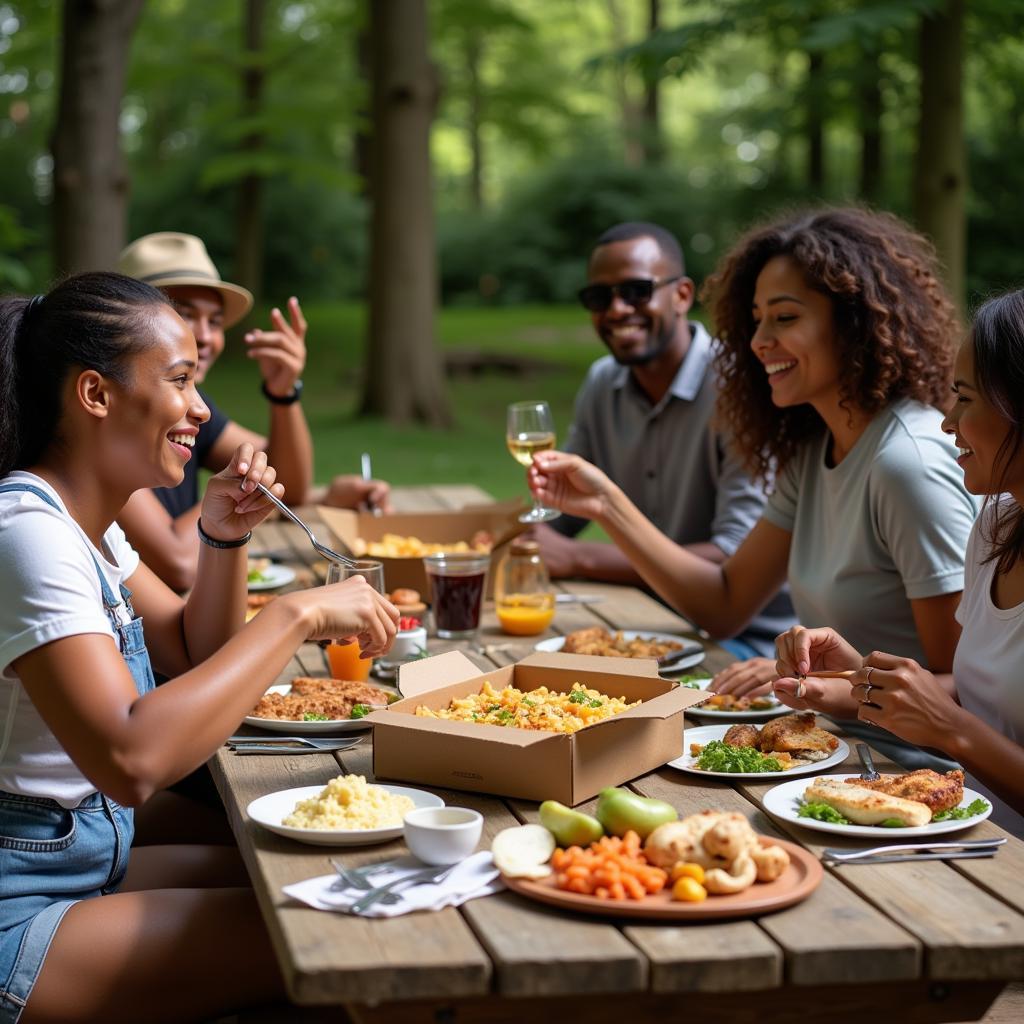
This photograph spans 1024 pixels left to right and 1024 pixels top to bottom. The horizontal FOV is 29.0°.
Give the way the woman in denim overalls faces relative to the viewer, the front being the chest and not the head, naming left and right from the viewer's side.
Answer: facing to the right of the viewer

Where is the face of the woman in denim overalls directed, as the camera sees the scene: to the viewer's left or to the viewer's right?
to the viewer's right

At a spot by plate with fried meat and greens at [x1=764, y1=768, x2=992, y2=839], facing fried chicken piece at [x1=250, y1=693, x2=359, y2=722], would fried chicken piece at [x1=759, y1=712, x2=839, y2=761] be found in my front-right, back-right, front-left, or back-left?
front-right

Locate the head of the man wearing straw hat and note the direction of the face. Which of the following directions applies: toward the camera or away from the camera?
toward the camera

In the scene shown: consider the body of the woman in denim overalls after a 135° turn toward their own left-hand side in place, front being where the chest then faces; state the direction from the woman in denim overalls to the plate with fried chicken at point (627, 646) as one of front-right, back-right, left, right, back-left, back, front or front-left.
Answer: right

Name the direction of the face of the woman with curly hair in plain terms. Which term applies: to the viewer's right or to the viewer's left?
to the viewer's left

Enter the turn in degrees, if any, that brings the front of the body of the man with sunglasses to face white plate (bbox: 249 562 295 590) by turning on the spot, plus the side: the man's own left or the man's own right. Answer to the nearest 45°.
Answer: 0° — they already face it

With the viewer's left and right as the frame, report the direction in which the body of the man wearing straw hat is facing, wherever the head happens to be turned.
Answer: facing the viewer and to the right of the viewer

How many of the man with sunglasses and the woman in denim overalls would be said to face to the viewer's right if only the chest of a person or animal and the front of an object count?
1

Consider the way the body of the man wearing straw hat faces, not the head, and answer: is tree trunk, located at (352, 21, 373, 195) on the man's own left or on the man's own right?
on the man's own left

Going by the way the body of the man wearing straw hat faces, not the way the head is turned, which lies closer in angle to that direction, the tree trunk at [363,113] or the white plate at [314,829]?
the white plate

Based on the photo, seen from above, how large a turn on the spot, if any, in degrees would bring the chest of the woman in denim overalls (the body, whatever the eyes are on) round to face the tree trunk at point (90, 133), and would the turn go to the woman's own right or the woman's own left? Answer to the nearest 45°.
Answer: approximately 90° to the woman's own left

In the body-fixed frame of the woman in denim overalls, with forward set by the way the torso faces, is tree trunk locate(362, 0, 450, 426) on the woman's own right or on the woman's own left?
on the woman's own left

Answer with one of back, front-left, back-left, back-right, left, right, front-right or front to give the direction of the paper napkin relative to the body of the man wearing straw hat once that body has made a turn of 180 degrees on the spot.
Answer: back-left

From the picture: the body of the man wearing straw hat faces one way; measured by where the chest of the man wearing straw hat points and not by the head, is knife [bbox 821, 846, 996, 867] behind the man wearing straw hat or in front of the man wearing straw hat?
in front

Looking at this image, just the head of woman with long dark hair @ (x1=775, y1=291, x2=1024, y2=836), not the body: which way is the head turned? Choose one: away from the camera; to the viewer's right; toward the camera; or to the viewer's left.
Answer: to the viewer's left

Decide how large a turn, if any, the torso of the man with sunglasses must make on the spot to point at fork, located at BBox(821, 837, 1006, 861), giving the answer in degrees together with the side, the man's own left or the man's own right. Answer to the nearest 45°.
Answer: approximately 45° to the man's own left

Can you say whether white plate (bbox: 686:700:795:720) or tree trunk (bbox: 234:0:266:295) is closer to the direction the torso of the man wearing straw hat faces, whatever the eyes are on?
the white plate
